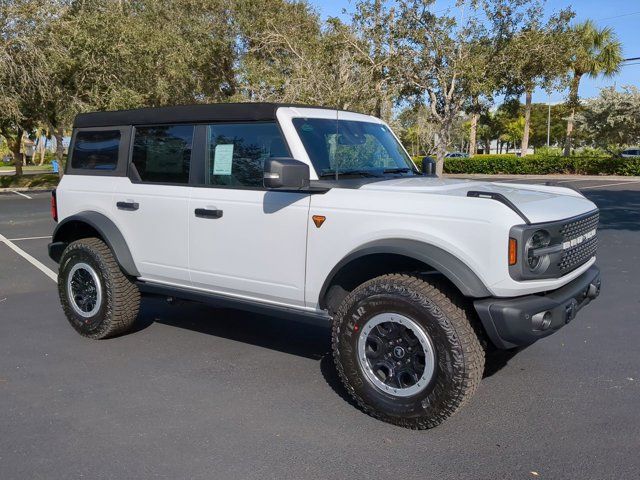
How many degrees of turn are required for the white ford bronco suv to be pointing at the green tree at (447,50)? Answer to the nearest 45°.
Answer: approximately 135° to its left

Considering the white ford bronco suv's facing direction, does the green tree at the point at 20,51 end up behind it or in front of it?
behind

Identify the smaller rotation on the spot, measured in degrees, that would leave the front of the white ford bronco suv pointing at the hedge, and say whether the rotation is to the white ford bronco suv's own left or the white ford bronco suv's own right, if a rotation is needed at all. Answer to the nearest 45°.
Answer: approximately 135° to the white ford bronco suv's own left

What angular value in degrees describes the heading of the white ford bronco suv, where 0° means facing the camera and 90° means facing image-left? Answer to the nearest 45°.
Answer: approximately 315°
